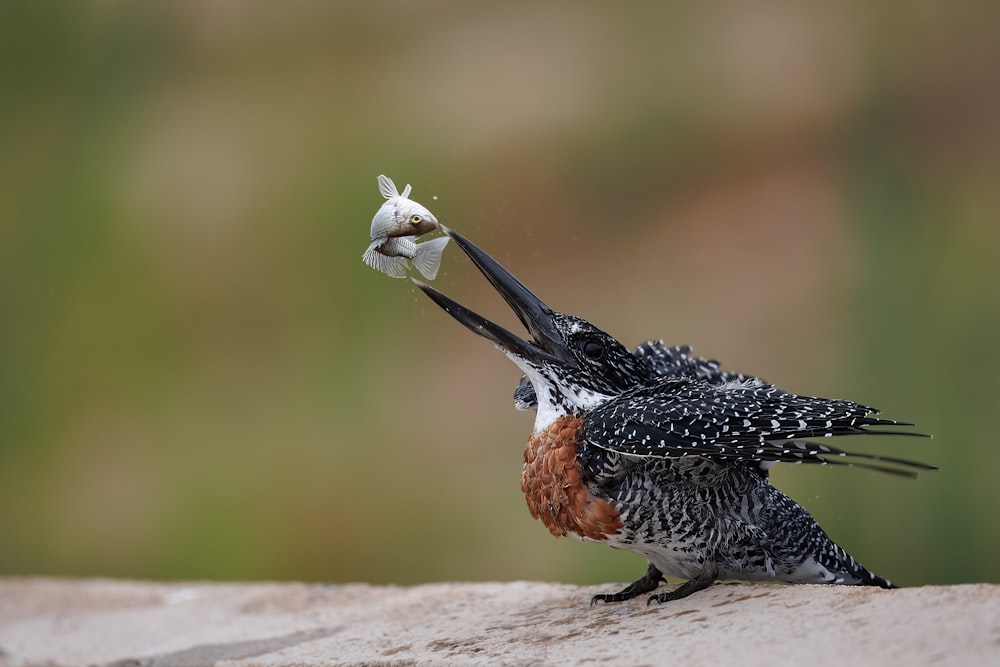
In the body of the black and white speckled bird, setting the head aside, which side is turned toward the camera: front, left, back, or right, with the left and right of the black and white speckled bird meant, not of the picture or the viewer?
left
